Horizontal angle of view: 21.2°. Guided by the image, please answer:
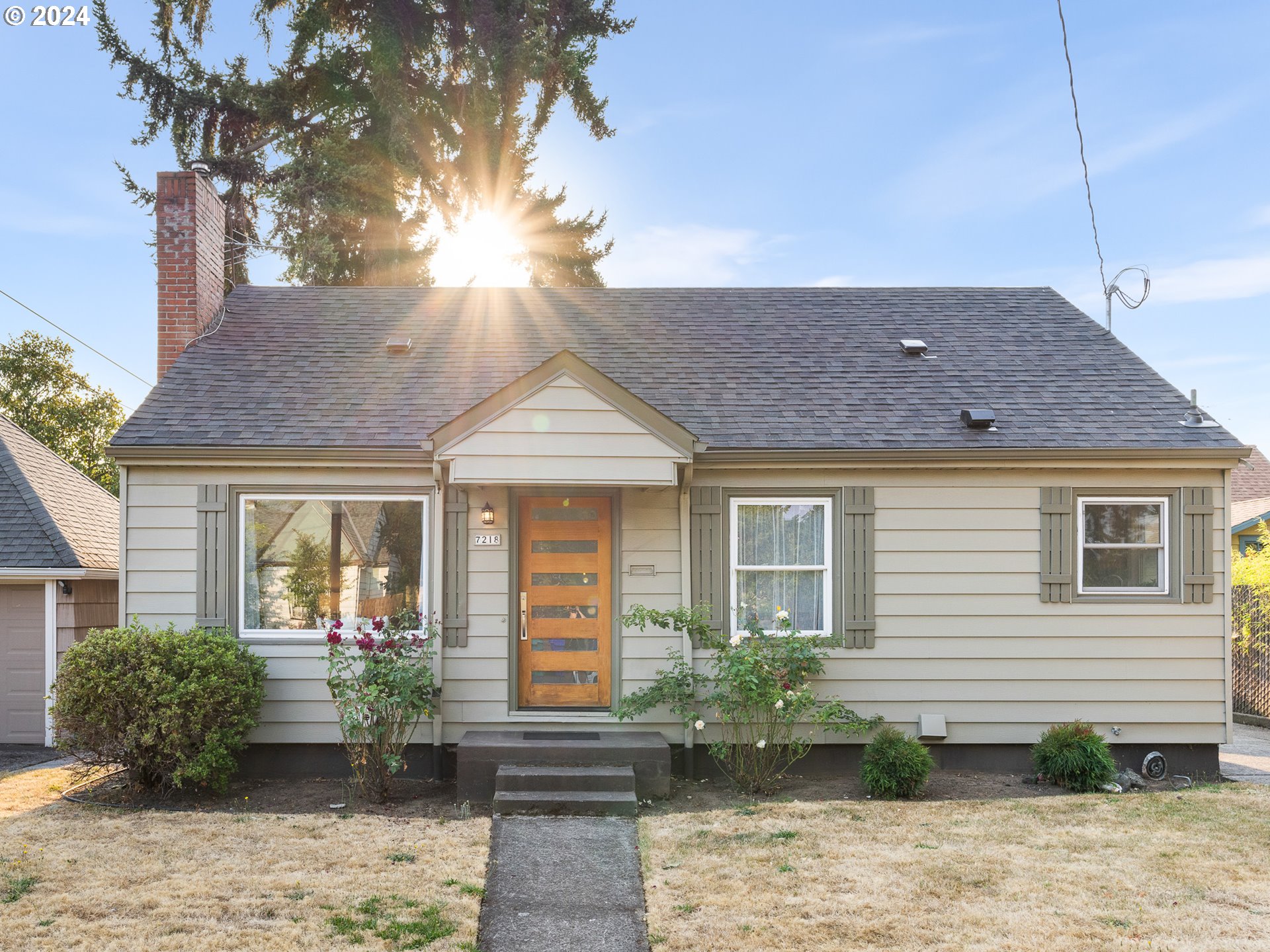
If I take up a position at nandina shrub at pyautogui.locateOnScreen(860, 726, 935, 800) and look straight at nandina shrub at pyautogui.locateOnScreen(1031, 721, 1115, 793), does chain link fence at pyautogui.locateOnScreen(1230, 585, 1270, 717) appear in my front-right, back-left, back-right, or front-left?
front-left

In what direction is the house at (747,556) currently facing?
toward the camera

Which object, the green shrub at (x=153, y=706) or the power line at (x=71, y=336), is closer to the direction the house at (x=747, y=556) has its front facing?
the green shrub

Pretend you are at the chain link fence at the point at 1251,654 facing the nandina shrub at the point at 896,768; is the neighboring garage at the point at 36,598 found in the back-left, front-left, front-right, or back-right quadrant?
front-right

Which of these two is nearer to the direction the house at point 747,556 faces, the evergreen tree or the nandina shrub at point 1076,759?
the nandina shrub

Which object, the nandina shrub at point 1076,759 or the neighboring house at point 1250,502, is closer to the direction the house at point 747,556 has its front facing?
the nandina shrub

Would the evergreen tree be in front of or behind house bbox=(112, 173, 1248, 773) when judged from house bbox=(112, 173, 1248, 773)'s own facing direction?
behind
